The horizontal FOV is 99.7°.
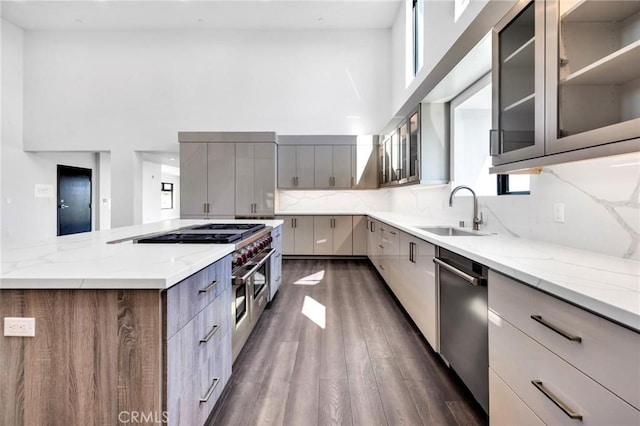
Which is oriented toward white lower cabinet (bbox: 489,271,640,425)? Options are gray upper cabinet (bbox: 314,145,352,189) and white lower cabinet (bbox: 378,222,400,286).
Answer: the gray upper cabinet

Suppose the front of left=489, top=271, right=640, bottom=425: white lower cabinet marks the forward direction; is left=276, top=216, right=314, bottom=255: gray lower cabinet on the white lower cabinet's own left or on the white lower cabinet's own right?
on the white lower cabinet's own right

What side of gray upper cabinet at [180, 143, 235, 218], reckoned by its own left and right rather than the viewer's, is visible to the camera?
front

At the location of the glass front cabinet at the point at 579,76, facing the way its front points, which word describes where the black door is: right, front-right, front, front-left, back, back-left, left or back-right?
front-right

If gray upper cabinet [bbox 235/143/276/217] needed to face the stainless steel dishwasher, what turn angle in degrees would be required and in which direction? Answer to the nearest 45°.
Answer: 0° — it already faces it

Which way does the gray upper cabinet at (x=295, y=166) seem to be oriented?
toward the camera

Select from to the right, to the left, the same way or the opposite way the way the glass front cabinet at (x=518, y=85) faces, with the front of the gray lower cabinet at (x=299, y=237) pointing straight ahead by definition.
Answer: to the right

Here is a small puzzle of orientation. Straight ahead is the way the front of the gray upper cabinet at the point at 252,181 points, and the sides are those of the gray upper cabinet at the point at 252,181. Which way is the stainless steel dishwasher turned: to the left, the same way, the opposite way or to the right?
to the right

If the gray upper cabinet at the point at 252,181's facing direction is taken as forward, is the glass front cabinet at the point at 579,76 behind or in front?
in front

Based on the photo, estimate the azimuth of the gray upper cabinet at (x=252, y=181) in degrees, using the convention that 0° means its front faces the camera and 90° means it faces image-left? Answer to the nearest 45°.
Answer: approximately 0°

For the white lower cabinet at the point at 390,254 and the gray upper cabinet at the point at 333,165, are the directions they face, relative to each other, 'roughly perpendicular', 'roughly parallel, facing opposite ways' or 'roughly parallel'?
roughly perpendicular

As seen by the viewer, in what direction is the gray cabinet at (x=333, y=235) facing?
toward the camera

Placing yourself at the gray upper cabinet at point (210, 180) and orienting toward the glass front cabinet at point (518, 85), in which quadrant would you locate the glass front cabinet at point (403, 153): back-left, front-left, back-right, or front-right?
front-left

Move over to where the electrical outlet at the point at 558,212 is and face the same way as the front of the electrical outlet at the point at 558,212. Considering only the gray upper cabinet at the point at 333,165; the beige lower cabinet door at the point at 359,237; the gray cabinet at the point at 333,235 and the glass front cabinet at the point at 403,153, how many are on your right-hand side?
4

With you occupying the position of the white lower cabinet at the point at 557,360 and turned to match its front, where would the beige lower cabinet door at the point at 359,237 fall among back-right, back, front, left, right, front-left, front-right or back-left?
right

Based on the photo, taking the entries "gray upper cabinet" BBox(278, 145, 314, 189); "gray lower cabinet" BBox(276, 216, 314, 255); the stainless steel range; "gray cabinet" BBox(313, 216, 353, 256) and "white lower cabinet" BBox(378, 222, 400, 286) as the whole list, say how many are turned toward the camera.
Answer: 3
